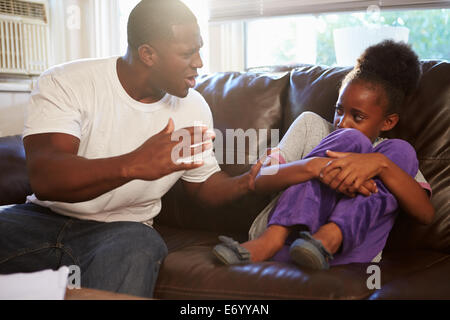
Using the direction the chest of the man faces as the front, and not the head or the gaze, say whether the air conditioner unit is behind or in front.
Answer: behind

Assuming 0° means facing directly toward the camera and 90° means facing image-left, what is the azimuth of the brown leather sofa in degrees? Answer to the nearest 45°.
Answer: approximately 0°

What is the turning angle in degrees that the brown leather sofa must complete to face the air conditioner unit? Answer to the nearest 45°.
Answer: approximately 135° to its right

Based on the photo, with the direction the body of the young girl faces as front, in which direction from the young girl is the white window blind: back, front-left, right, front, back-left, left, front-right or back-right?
back-right

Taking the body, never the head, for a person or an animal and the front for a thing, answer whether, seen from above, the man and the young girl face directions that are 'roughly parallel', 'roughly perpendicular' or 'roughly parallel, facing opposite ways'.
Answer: roughly perpendicular

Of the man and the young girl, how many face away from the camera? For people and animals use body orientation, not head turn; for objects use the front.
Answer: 0

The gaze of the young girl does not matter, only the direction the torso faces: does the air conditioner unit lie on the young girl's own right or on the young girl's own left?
on the young girl's own right

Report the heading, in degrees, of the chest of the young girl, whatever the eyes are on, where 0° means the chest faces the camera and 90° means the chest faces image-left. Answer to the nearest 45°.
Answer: approximately 45°

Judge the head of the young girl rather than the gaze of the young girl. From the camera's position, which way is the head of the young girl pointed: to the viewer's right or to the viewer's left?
to the viewer's left

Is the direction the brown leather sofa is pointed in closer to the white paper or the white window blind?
the white paper
